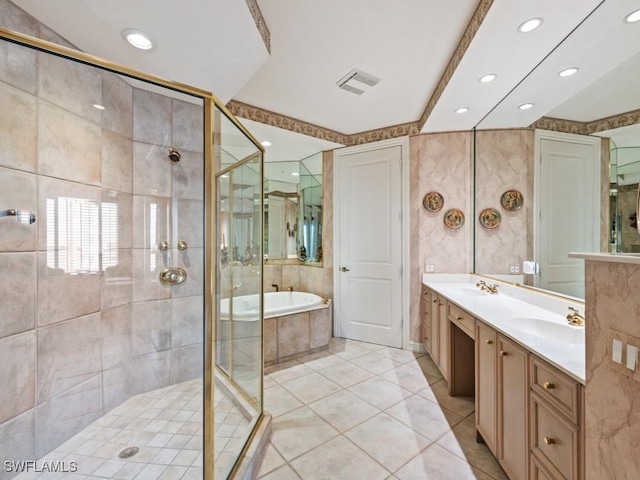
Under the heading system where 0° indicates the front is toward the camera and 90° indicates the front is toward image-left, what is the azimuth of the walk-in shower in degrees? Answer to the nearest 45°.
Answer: approximately 315°

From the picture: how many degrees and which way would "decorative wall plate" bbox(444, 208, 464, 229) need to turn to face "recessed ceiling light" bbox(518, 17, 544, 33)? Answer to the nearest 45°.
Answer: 0° — it already faces it

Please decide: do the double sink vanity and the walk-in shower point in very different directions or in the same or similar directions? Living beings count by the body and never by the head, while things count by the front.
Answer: very different directions

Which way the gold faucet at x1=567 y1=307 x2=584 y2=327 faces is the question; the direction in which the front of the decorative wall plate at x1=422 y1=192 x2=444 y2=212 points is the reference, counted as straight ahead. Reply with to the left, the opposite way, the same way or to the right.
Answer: to the right

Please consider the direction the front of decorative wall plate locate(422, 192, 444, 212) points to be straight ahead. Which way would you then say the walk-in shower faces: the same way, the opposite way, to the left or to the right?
to the left

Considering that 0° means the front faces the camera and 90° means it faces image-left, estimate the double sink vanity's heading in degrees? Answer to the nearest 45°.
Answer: approximately 45°

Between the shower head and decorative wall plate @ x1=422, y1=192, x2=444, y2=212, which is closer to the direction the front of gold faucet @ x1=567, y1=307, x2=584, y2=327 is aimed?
the shower head

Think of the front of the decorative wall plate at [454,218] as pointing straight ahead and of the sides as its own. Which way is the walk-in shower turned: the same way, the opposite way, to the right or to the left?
to the left

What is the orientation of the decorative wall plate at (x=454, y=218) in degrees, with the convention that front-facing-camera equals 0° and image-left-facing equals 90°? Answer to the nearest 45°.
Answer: approximately 0°

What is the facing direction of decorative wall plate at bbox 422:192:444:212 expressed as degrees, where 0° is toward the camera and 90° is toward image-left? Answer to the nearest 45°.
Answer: approximately 0°
